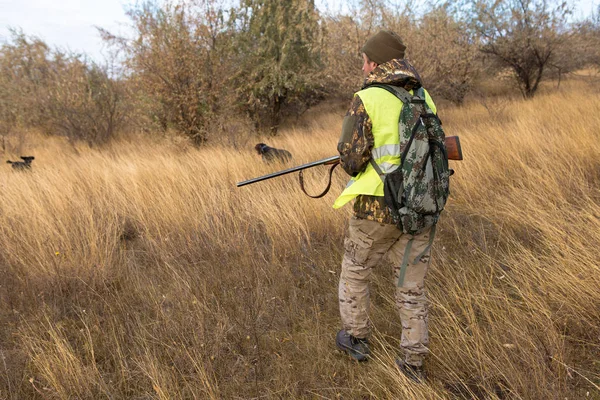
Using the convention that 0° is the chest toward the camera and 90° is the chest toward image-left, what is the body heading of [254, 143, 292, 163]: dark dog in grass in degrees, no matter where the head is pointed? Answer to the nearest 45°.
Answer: approximately 90°

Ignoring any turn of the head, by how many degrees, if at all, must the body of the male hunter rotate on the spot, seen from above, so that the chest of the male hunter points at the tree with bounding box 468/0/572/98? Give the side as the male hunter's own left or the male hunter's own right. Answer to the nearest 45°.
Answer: approximately 45° to the male hunter's own right

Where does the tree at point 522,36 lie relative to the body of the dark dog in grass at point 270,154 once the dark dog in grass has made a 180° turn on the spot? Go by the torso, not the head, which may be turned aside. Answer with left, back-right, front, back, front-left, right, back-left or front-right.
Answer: front-left

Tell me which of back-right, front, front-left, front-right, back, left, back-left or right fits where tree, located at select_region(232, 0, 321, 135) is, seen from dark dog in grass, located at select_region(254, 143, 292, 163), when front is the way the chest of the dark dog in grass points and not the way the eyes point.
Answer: right

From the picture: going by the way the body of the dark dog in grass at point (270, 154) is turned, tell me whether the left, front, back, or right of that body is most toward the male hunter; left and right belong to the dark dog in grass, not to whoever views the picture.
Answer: left

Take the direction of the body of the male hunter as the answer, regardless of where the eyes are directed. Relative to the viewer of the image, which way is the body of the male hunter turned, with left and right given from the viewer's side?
facing away from the viewer and to the left of the viewer

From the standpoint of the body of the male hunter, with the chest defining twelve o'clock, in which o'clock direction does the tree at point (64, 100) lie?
The tree is roughly at 12 o'clock from the male hunter.
